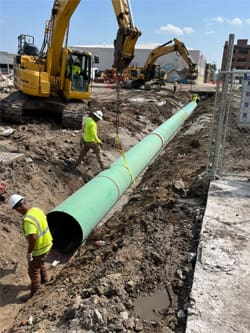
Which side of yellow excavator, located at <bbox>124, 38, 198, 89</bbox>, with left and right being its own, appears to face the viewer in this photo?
right

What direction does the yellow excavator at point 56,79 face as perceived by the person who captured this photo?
facing the viewer and to the right of the viewer

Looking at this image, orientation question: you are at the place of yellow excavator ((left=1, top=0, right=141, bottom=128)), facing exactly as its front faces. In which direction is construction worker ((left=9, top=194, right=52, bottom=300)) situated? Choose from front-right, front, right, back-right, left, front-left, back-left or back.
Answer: front-right
